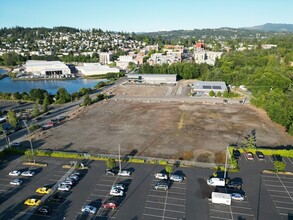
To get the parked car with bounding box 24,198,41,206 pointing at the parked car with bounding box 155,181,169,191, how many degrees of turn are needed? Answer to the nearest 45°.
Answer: approximately 180°

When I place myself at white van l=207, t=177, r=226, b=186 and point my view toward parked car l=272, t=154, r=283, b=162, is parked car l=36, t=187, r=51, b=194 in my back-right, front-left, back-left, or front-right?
back-left

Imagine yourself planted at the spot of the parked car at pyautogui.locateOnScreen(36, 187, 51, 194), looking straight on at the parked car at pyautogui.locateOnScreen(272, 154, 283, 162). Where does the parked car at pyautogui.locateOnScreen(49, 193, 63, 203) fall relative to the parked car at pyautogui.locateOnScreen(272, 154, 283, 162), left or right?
right

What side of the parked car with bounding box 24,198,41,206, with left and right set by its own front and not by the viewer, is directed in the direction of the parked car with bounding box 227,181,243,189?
back

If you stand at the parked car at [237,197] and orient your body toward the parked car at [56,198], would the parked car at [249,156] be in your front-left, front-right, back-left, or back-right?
back-right

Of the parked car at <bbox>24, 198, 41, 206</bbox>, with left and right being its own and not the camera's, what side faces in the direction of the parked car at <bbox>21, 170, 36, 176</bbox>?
right

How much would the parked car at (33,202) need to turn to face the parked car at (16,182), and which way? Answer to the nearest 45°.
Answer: approximately 90° to its right

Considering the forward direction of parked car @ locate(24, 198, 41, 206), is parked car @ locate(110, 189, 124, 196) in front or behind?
behind

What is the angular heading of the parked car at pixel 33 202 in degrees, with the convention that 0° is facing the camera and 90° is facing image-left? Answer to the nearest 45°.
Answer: approximately 90°
